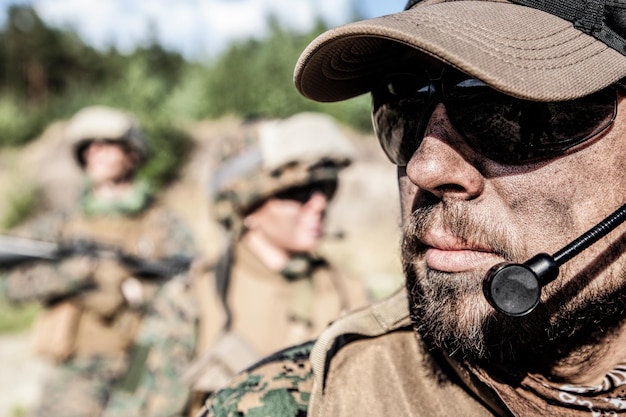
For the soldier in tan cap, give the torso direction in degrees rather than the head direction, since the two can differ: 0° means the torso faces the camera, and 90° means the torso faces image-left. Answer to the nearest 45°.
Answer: approximately 45°

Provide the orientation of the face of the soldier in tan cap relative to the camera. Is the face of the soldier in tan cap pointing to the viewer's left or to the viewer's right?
to the viewer's left

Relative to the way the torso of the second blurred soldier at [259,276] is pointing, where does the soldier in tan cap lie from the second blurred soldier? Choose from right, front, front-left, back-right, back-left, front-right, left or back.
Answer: front-right

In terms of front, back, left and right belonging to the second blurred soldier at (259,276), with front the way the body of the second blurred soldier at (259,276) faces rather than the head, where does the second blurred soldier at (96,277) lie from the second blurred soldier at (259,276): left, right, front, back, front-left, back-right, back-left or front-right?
back

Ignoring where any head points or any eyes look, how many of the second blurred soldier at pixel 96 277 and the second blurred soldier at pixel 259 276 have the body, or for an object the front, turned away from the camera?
0

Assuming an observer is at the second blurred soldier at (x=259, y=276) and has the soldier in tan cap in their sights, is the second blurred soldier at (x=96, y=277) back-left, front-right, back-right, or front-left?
back-right

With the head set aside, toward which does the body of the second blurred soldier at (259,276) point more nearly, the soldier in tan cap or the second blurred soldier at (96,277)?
the soldier in tan cap

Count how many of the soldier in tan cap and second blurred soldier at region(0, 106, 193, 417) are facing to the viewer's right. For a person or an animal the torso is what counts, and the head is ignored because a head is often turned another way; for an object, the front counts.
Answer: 0

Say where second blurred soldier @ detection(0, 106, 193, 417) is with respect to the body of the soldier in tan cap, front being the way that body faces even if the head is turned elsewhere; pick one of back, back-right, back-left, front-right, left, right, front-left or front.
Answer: right

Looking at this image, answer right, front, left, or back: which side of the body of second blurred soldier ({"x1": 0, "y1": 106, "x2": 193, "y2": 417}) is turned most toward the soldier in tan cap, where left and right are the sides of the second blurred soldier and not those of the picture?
front

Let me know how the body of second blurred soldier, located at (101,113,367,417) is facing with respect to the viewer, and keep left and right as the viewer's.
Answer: facing the viewer and to the right of the viewer

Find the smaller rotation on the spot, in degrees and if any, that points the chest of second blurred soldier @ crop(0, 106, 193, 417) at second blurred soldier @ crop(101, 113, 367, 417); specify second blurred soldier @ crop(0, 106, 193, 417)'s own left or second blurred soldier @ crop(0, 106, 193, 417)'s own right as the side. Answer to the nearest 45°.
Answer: approximately 45° to second blurred soldier @ crop(0, 106, 193, 417)'s own left

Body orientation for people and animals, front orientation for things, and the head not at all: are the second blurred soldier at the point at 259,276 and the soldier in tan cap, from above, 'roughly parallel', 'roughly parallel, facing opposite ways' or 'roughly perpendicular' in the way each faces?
roughly perpendicular

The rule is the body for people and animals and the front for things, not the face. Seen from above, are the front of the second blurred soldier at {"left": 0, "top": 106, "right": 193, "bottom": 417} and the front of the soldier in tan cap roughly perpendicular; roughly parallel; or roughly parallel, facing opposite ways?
roughly perpendicular
